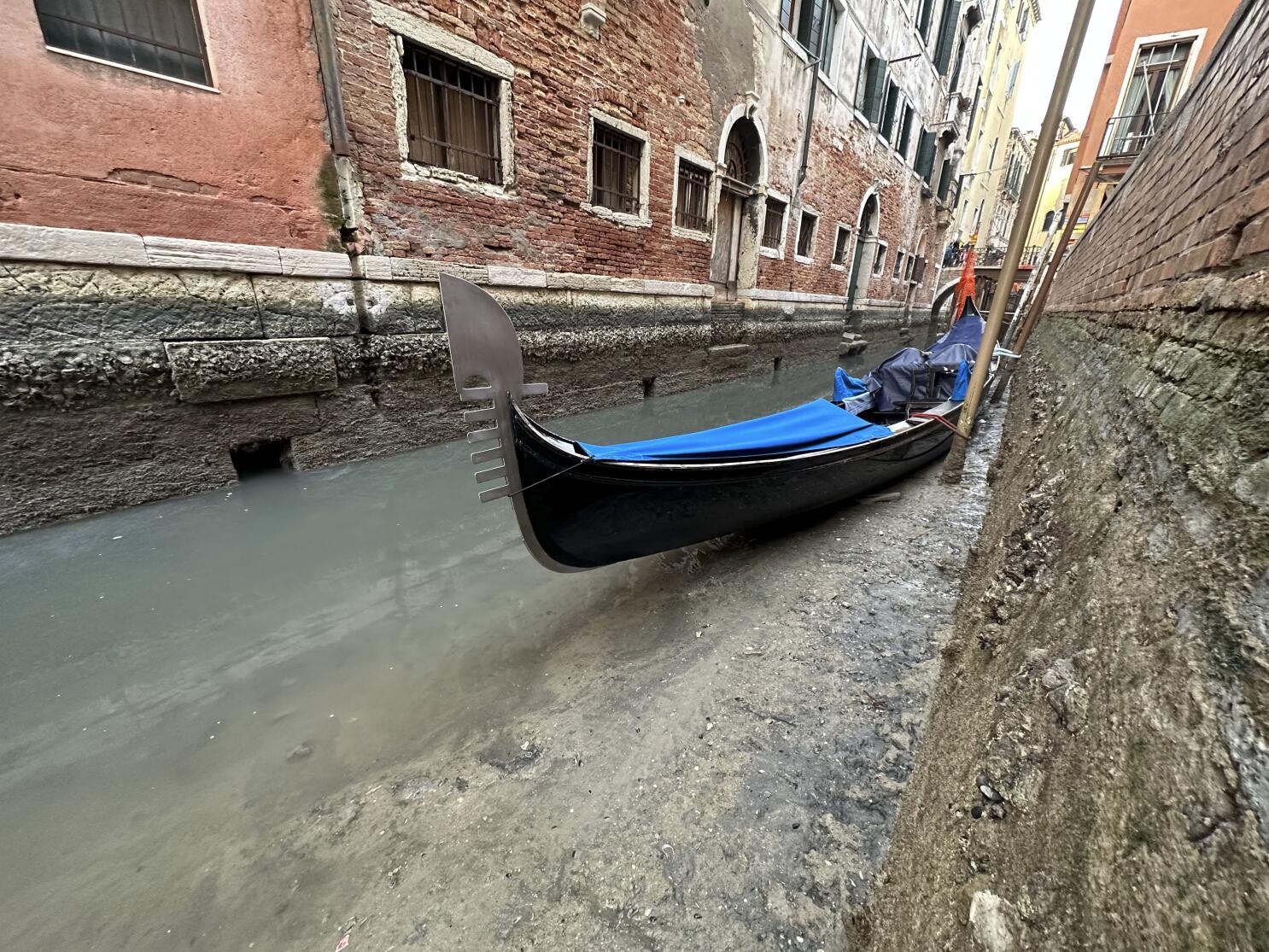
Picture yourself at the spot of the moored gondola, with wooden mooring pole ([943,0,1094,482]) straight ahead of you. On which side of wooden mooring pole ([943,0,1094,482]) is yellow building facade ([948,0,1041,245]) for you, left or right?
left

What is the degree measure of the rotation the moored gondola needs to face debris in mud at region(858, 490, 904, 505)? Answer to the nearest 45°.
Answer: approximately 180°

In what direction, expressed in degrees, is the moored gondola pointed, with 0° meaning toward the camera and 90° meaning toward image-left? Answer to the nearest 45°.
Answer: approximately 45°

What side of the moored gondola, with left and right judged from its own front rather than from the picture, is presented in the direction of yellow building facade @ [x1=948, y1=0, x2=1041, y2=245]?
back

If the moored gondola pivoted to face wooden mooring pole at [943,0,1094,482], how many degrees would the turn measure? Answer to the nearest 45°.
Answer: approximately 180°

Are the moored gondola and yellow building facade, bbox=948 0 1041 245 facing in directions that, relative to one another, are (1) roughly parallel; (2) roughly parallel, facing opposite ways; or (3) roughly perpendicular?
roughly perpendicular

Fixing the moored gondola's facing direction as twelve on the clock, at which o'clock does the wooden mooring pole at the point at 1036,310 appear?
The wooden mooring pole is roughly at 6 o'clock from the moored gondola.
